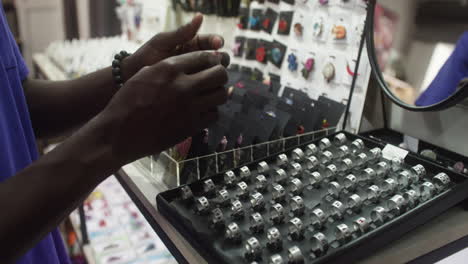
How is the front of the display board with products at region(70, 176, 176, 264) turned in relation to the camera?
facing the viewer

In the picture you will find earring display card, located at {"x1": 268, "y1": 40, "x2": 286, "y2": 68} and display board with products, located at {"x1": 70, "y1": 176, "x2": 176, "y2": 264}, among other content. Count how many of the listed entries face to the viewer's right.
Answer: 0

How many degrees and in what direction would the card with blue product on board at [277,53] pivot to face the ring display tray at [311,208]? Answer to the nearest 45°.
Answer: approximately 45° to its left

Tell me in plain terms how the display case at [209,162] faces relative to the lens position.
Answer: facing the viewer and to the right of the viewer

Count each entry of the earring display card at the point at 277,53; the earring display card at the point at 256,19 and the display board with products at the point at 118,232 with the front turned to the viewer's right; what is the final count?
0

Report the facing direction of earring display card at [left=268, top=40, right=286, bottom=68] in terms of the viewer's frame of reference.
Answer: facing the viewer and to the left of the viewer

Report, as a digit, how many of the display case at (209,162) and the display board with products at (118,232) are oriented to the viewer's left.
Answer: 0

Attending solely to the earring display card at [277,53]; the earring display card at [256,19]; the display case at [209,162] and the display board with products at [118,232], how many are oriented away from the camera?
0
